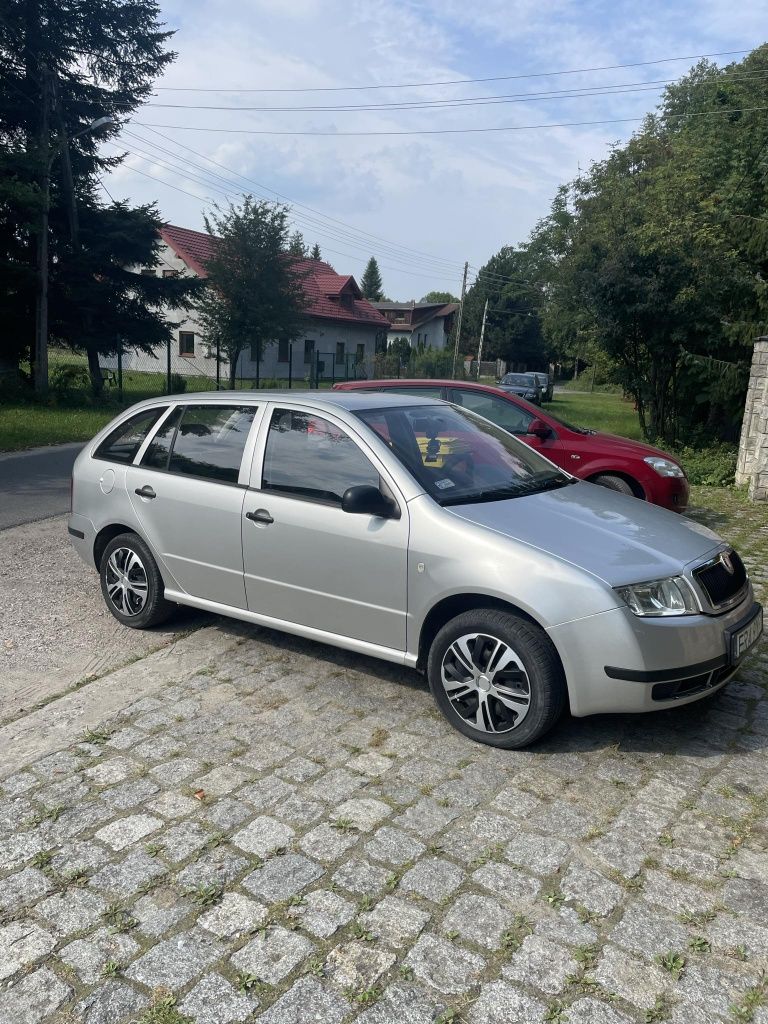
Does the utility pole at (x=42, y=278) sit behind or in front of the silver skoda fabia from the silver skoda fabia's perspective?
behind

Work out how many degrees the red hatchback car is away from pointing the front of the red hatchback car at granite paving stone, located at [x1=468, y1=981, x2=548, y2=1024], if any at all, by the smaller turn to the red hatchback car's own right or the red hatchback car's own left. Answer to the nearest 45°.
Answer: approximately 90° to the red hatchback car's own right

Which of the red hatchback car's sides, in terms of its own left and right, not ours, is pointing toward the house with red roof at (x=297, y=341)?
left

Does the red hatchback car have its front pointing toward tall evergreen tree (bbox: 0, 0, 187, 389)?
no

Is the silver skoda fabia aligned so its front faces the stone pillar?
no

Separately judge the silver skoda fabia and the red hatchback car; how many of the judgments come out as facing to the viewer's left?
0

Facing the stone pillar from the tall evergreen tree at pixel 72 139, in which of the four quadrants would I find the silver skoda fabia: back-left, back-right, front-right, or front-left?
front-right

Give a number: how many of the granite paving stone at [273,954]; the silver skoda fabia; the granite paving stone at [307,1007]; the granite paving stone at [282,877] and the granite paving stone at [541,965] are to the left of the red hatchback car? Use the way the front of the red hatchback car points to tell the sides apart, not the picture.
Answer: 0

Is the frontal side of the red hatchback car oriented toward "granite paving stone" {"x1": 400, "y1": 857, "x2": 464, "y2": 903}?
no

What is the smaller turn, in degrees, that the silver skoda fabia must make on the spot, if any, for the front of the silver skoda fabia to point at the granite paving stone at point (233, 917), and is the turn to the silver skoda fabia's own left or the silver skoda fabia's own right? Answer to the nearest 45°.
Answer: approximately 45° to the silver skoda fabia's own right

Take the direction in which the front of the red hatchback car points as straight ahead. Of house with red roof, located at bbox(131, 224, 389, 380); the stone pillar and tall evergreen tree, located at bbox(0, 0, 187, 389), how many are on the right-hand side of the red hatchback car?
0

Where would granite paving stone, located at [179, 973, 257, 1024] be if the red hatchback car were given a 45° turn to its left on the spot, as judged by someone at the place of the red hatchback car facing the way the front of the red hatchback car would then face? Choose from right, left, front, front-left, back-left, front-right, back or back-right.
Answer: back-right

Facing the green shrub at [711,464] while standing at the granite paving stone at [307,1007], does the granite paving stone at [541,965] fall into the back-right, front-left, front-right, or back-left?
front-right

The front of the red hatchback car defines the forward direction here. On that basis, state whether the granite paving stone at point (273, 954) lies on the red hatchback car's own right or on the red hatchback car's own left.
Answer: on the red hatchback car's own right

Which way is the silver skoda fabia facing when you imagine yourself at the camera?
facing the viewer and to the right of the viewer

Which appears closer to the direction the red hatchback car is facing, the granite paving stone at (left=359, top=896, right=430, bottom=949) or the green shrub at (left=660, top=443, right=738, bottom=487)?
the green shrub

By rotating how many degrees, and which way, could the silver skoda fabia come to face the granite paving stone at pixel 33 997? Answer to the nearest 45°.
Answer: approximately 90° to its right

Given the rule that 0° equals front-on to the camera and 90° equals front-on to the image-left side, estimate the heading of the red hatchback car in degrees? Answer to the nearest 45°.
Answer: approximately 270°

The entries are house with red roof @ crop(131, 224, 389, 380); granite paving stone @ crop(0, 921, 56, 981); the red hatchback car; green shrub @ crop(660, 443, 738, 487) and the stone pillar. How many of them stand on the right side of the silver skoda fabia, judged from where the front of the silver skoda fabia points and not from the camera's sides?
1
